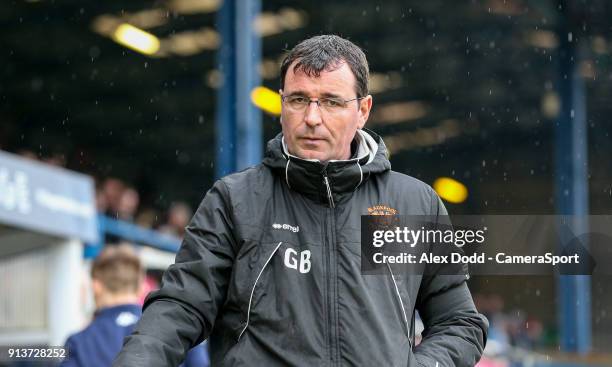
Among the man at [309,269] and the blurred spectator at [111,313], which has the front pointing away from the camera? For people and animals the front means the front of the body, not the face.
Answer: the blurred spectator

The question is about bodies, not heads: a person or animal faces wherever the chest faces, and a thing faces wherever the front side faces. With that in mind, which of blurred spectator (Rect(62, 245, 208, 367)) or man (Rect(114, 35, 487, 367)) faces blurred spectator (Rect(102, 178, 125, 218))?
blurred spectator (Rect(62, 245, 208, 367))

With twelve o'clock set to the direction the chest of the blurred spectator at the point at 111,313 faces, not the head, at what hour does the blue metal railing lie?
The blue metal railing is roughly at 12 o'clock from the blurred spectator.

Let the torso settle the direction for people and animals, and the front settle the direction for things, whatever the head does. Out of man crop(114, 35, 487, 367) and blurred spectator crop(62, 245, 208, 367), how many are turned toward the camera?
1

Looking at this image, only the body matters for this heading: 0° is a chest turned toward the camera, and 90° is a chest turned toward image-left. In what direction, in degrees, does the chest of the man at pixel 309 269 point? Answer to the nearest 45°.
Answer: approximately 0°

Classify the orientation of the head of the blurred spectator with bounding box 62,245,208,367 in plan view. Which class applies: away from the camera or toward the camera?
away from the camera

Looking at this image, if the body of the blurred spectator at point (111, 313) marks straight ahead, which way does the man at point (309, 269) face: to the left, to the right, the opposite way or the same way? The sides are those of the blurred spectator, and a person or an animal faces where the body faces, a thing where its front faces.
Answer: the opposite way

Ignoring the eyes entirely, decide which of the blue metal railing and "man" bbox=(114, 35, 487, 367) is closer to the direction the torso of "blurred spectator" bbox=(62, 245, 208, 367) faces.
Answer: the blue metal railing

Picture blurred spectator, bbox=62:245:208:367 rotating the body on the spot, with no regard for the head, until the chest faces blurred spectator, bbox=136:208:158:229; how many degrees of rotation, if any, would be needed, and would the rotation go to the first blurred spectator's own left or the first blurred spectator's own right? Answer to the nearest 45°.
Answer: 0° — they already face them

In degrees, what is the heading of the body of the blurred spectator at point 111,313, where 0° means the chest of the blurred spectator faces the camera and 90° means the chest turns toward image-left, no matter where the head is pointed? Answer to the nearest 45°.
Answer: approximately 180°

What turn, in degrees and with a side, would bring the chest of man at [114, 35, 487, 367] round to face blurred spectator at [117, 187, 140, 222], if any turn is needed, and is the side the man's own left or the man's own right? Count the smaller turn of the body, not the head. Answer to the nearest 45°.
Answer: approximately 180°

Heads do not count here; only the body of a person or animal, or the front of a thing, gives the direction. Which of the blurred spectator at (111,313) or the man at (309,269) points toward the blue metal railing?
the blurred spectator

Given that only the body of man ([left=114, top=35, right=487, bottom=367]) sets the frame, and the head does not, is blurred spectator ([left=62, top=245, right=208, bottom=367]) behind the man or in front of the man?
behind
